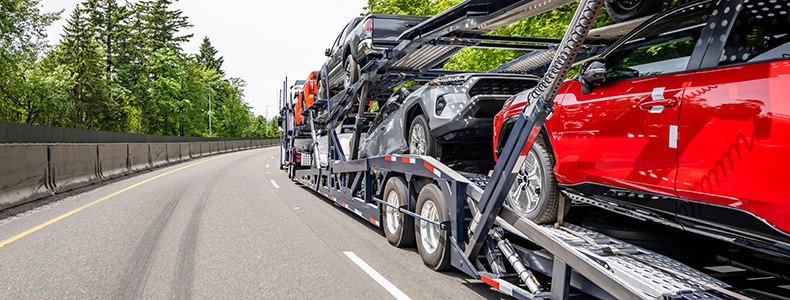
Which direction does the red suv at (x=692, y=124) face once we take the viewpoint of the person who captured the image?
facing away from the viewer and to the left of the viewer

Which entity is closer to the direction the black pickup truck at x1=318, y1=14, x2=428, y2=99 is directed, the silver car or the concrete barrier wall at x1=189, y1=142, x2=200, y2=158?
the concrete barrier wall

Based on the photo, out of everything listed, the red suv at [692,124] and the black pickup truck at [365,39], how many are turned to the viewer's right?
0

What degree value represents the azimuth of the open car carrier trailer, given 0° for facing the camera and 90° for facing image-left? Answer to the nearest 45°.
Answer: approximately 135°

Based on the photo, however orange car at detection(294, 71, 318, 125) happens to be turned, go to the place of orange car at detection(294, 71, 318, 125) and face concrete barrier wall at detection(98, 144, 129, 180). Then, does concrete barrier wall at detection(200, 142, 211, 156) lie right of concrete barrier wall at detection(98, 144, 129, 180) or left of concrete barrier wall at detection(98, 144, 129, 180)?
right

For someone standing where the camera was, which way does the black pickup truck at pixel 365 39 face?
facing away from the viewer and to the left of the viewer

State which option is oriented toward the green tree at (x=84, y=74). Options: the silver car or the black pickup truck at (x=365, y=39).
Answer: the black pickup truck

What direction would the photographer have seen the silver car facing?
facing the viewer and to the right of the viewer

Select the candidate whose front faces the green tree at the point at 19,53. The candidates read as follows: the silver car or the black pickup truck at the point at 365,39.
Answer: the black pickup truck
